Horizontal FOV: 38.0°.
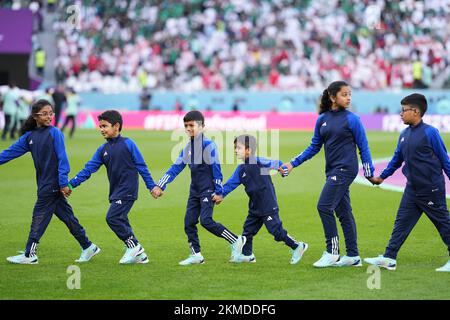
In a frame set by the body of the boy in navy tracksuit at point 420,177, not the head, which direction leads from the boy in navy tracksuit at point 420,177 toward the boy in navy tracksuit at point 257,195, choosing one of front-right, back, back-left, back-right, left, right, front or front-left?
front-right

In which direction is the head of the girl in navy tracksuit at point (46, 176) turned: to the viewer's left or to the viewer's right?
to the viewer's right

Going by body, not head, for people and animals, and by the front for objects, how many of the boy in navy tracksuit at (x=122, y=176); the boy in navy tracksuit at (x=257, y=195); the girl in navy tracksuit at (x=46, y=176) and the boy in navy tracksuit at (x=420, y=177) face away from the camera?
0

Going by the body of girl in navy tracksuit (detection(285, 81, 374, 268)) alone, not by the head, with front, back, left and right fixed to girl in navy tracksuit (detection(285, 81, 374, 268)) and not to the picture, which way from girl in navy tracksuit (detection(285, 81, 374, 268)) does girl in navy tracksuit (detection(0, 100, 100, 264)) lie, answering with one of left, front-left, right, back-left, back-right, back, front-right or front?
front-right

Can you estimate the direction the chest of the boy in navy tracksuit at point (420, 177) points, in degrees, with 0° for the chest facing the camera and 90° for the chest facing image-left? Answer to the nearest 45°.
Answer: approximately 45°

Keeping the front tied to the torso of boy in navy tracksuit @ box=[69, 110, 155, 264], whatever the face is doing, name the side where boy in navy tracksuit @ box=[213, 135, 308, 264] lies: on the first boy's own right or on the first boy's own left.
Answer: on the first boy's own left

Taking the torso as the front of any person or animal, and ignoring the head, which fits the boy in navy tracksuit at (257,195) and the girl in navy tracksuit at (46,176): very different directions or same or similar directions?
same or similar directions

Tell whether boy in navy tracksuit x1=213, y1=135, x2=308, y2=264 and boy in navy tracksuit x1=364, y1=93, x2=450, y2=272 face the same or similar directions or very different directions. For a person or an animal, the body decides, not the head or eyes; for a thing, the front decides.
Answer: same or similar directions

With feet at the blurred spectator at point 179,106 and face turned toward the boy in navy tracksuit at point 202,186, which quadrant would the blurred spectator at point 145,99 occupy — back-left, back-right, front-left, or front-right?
back-right

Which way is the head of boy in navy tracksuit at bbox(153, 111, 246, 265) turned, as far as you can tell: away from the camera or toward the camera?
toward the camera

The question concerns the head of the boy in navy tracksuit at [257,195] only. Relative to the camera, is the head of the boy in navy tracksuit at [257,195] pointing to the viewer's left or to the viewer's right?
to the viewer's left
